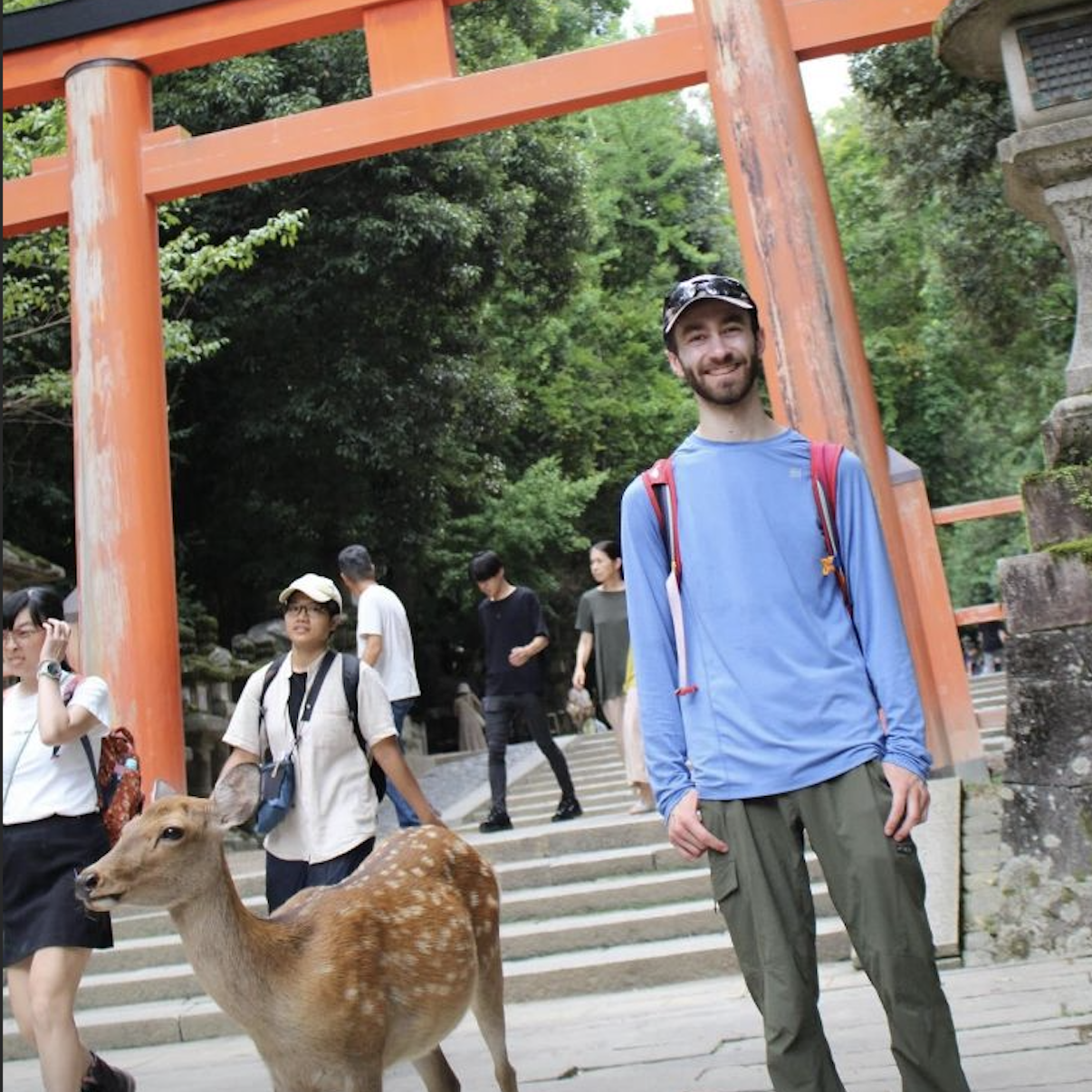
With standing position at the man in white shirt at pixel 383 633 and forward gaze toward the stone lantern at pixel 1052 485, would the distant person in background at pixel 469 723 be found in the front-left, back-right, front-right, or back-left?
back-left

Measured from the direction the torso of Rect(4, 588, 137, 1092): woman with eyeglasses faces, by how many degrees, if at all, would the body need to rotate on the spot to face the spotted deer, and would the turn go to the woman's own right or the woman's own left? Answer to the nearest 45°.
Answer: approximately 90° to the woman's own left

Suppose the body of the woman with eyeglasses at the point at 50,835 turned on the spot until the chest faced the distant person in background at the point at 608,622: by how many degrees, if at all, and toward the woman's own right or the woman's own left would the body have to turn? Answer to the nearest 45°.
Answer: approximately 180°

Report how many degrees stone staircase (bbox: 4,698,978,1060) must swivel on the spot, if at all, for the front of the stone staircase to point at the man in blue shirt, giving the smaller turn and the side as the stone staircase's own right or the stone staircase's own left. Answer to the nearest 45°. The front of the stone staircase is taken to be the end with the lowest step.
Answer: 0° — it already faces them

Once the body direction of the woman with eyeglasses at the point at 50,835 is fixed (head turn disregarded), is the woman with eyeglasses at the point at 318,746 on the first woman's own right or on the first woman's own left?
on the first woman's own left

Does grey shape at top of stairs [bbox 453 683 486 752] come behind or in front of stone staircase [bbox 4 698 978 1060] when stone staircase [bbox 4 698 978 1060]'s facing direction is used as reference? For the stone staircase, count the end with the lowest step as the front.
behind

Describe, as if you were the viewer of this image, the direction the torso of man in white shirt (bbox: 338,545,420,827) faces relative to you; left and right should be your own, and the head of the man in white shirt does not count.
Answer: facing away from the viewer and to the left of the viewer

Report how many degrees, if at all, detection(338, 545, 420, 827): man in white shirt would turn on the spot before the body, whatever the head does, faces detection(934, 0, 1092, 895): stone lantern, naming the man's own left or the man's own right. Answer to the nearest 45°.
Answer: approximately 180°

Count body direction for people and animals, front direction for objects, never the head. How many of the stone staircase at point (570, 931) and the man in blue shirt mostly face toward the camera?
2

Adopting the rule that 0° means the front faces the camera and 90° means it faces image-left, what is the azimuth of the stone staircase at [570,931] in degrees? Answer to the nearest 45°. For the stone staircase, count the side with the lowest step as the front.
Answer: approximately 0°

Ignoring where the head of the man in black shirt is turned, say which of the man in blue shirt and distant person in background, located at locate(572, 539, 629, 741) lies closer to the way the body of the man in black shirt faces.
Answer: the man in blue shirt
